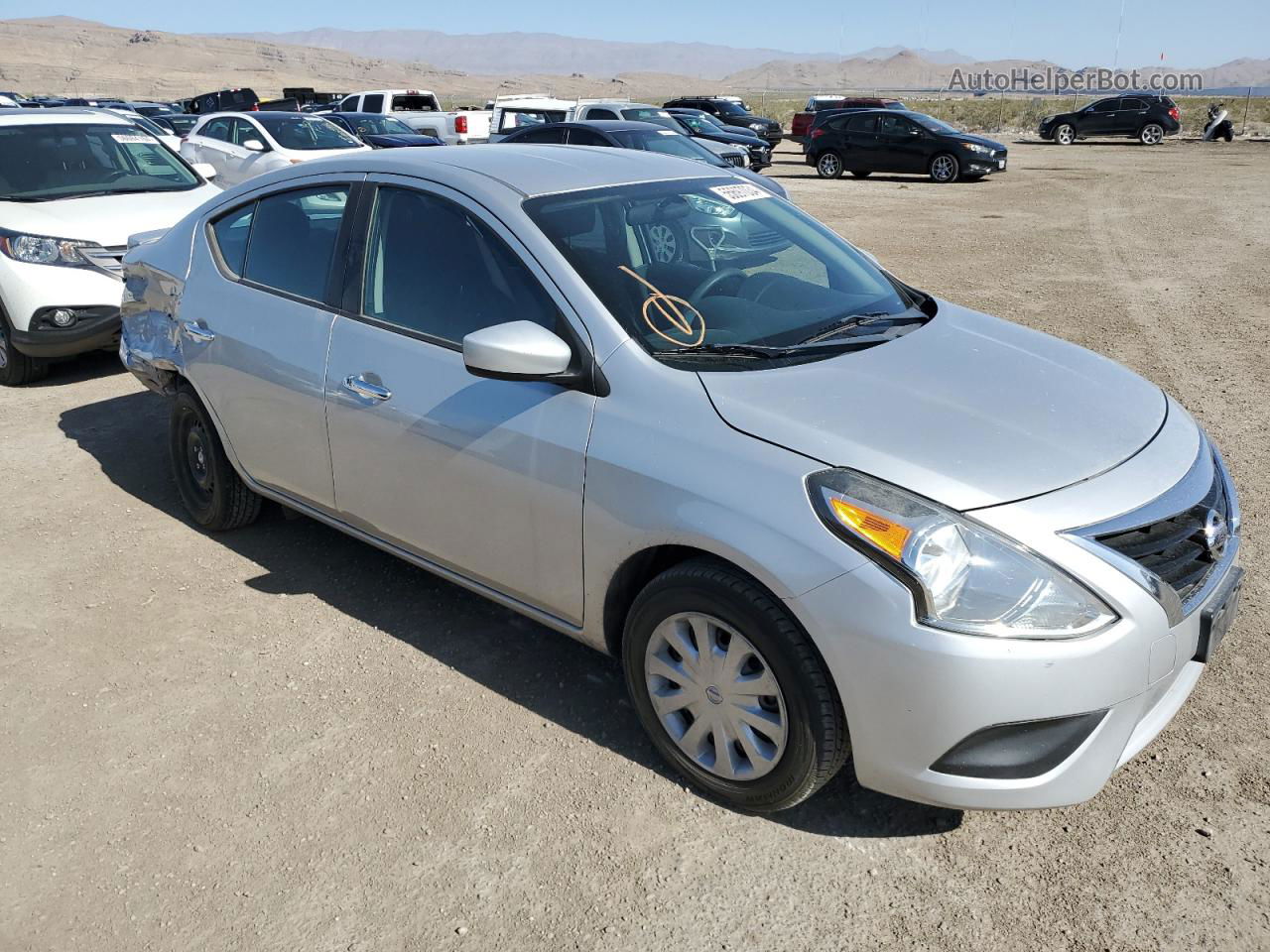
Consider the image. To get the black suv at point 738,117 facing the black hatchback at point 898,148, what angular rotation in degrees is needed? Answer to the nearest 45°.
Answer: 0° — it already faces it

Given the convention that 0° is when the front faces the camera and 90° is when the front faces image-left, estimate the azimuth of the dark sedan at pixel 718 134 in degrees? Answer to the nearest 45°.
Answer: approximately 315°

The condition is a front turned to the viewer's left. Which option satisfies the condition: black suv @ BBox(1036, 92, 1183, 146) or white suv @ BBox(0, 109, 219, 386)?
the black suv

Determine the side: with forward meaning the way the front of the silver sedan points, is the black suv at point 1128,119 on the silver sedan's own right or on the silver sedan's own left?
on the silver sedan's own left

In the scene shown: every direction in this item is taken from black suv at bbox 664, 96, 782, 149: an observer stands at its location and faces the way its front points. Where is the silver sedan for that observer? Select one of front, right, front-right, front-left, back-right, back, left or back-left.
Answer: front-right

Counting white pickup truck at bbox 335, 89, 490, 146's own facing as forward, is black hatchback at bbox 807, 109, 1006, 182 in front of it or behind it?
behind

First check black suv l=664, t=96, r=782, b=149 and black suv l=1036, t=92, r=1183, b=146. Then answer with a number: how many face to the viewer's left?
1

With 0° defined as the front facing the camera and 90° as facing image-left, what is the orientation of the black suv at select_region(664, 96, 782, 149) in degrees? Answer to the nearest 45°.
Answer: approximately 315°

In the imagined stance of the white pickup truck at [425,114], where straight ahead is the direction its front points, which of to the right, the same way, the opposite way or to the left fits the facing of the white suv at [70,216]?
the opposite way

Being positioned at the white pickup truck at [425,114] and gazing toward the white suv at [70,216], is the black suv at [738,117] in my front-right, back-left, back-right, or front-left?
back-left
